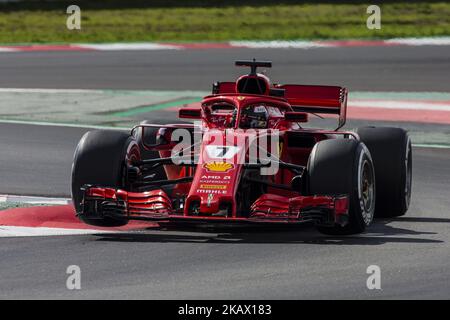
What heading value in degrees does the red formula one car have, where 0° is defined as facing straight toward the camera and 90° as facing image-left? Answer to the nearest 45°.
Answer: approximately 0°
